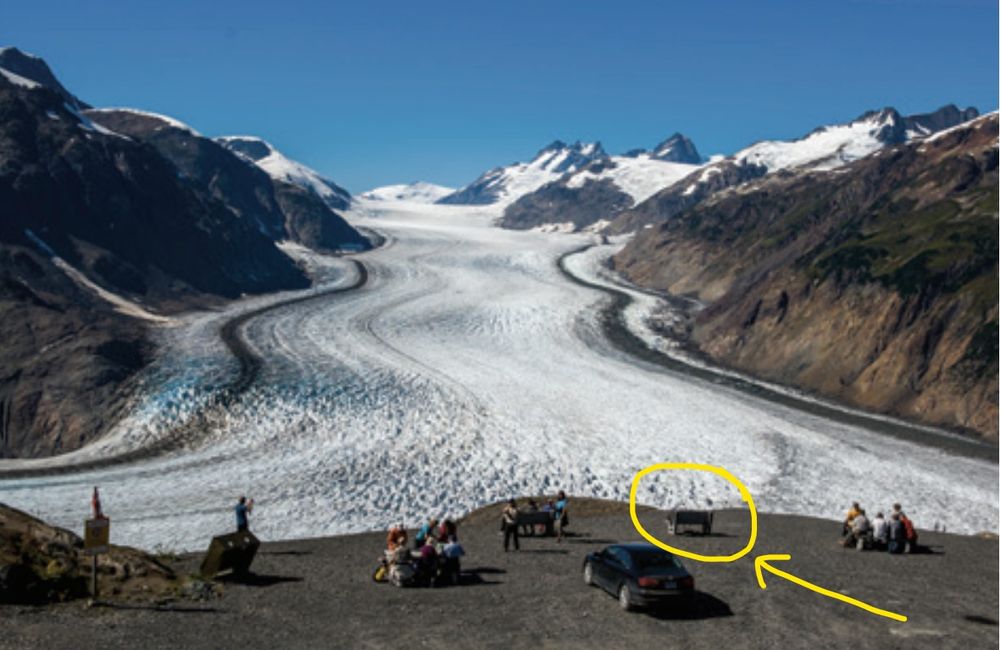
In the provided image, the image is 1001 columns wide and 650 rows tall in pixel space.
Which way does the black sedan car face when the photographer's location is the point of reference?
facing away from the viewer and to the left of the viewer

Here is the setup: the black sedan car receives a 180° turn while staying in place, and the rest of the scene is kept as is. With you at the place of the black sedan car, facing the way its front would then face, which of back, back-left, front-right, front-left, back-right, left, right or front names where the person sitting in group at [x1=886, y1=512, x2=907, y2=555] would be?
left

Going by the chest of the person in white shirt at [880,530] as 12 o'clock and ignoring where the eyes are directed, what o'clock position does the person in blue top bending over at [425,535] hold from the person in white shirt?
The person in blue top bending over is roughly at 8 o'clock from the person in white shirt.

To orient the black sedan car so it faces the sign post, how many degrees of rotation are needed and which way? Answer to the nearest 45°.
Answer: approximately 45° to its left

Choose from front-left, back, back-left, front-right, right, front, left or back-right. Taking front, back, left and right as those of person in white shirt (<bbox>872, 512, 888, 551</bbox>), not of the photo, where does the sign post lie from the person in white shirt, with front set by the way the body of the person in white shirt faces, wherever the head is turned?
back-left

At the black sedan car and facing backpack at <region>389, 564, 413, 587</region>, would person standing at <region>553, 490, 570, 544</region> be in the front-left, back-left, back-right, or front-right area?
front-right

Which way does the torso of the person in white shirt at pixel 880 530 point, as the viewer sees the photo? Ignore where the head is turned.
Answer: away from the camera

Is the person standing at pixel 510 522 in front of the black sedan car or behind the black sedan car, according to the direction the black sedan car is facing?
in front

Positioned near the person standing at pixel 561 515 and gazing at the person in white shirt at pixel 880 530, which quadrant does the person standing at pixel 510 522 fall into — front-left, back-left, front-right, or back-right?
back-right

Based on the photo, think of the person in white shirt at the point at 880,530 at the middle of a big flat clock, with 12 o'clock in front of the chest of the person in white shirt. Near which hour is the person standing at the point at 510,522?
The person standing is roughly at 8 o'clock from the person in white shirt.

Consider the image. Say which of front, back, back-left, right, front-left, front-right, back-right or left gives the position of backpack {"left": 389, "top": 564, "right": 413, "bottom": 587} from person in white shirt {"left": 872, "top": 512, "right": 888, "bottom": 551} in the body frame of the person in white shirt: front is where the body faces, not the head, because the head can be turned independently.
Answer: back-left
